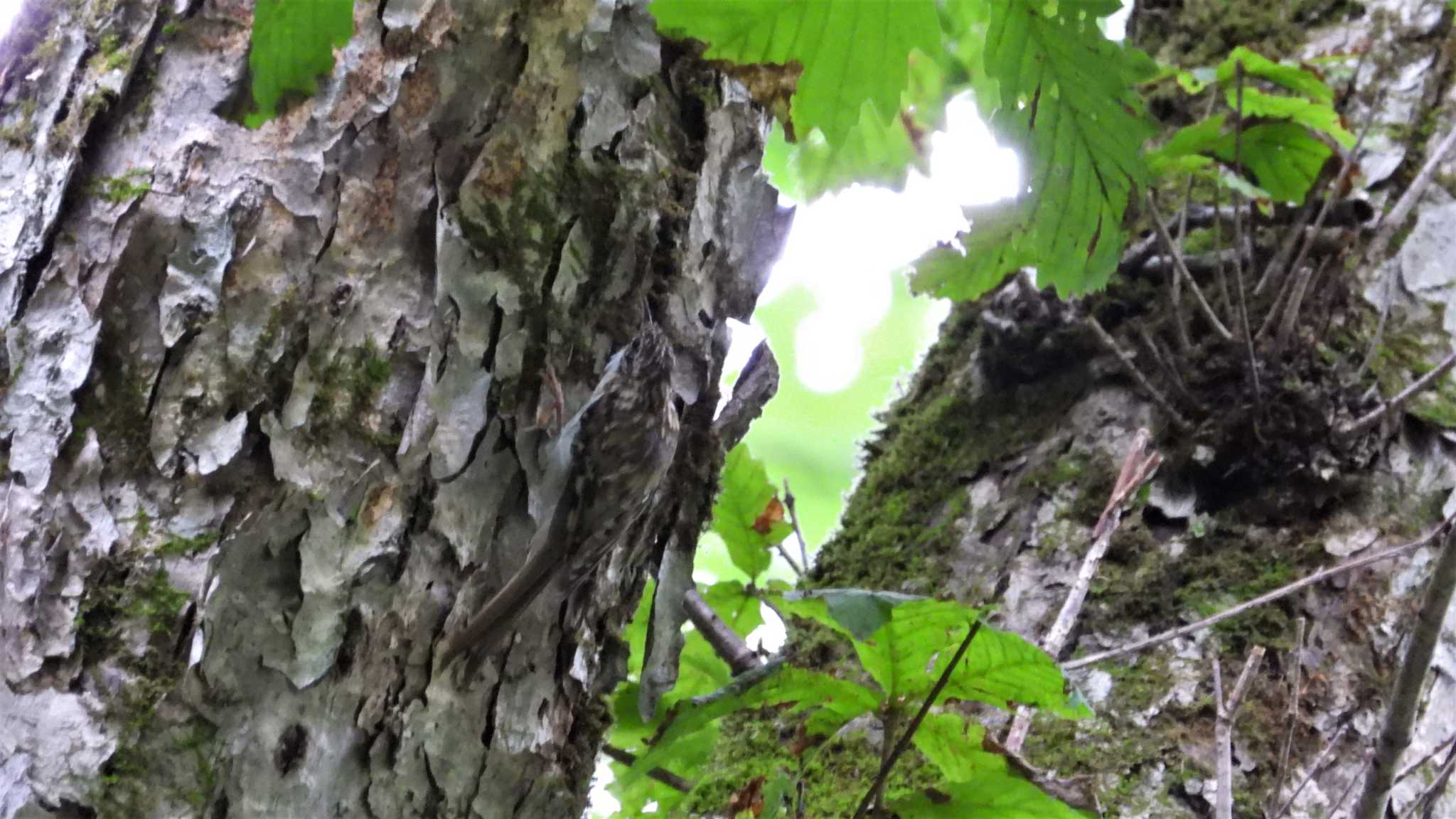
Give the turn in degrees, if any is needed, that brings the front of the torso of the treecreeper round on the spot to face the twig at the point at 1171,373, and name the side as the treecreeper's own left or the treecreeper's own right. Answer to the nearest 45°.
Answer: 0° — it already faces it

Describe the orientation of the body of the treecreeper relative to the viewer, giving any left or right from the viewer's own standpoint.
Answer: facing away from the viewer and to the right of the viewer

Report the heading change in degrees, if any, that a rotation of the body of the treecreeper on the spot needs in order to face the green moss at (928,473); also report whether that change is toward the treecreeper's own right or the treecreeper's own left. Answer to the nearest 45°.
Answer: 0° — it already faces it
